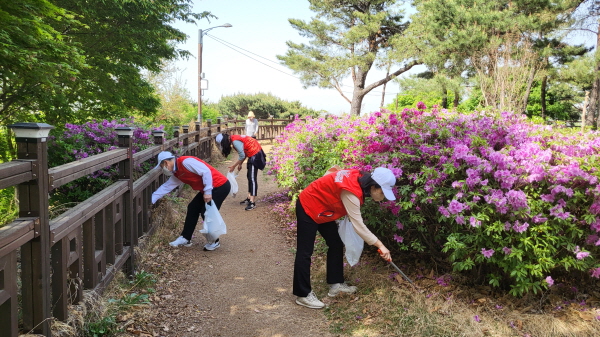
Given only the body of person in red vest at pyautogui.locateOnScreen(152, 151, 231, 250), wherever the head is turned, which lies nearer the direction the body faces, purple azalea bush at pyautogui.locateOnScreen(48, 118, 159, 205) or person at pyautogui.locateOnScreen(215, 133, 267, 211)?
the purple azalea bush

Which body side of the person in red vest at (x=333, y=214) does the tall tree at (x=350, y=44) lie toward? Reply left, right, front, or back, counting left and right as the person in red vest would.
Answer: left

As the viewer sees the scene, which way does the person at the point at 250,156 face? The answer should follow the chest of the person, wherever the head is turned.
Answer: to the viewer's left

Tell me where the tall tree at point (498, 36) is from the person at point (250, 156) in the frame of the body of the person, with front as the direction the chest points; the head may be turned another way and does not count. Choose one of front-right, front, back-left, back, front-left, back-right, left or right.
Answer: back-right

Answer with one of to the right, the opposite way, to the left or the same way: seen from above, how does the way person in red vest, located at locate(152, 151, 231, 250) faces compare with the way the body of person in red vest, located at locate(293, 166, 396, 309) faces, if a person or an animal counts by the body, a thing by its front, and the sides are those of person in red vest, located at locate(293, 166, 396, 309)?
the opposite way

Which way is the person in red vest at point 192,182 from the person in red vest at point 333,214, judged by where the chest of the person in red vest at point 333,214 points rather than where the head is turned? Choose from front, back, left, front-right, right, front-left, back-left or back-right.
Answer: back-left

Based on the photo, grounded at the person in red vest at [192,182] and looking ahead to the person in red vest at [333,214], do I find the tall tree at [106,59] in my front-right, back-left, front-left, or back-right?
back-left

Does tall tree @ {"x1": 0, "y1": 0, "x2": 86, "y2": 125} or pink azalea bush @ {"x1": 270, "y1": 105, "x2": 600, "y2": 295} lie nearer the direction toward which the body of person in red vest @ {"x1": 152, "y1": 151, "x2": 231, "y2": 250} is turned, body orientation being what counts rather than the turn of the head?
the tall tree

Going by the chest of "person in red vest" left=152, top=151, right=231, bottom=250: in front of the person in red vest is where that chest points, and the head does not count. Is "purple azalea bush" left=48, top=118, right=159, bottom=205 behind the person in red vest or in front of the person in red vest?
in front

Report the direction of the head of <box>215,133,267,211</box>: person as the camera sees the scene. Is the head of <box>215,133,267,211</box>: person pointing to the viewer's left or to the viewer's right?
to the viewer's left

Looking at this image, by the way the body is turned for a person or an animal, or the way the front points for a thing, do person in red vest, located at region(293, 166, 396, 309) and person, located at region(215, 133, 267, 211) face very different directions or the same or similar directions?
very different directions

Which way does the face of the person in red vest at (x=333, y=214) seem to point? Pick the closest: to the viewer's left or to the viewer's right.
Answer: to the viewer's right

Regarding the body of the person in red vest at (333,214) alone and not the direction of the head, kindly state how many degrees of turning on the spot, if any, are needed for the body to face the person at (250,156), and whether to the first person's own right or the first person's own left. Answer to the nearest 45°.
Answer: approximately 90° to the first person's own left

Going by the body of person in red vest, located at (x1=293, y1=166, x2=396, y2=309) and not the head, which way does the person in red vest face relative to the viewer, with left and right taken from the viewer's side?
facing to the right of the viewer

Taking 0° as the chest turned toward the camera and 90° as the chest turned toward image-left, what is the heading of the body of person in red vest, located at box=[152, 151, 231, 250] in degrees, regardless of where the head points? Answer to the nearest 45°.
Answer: approximately 90°
